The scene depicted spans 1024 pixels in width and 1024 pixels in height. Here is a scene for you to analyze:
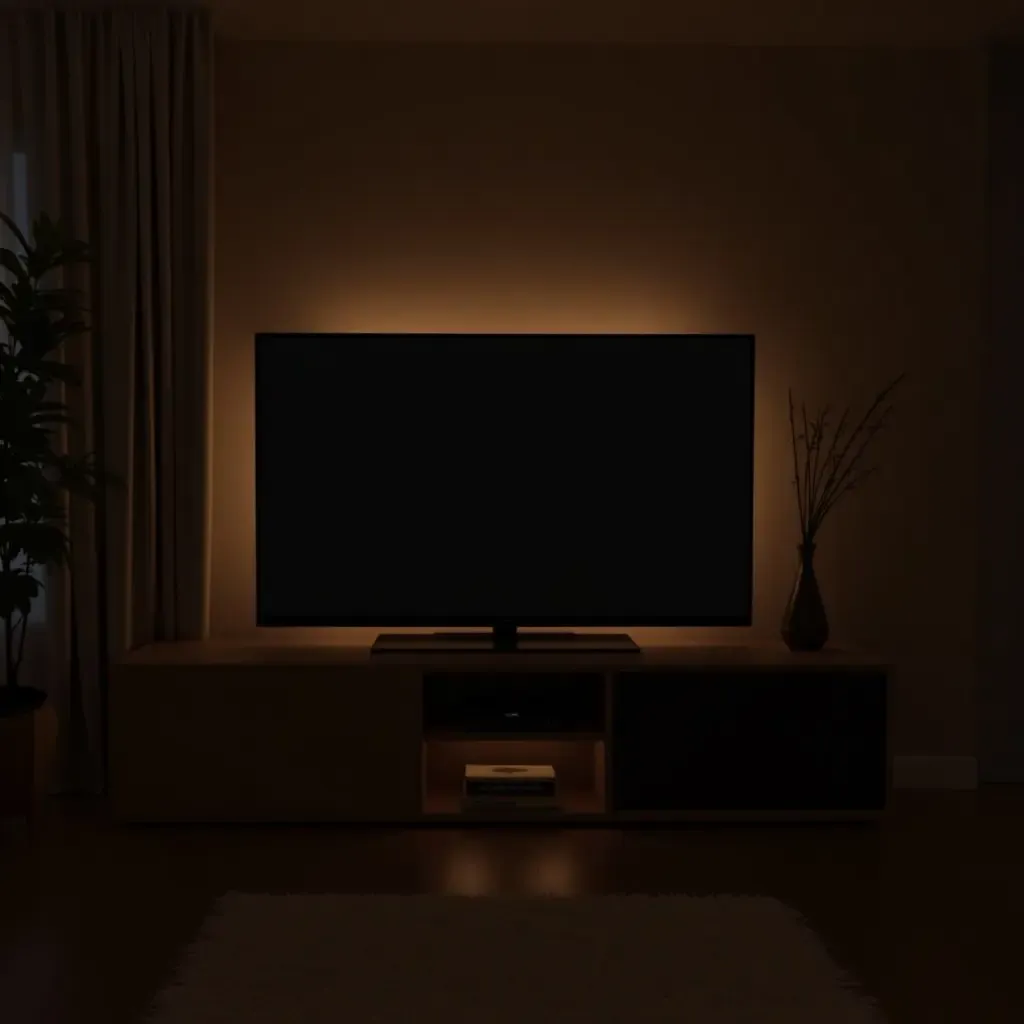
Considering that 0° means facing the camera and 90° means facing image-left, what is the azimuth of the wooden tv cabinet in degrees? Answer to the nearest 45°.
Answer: approximately 0°

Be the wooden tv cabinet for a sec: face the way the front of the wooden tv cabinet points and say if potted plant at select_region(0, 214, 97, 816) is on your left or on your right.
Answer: on your right

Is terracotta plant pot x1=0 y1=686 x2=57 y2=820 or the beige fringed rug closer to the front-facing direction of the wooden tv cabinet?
the beige fringed rug

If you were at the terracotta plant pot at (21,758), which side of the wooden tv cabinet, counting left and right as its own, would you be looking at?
right

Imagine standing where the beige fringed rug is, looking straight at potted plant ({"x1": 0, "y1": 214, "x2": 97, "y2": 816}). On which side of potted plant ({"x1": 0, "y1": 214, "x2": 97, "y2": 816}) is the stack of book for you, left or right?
right
